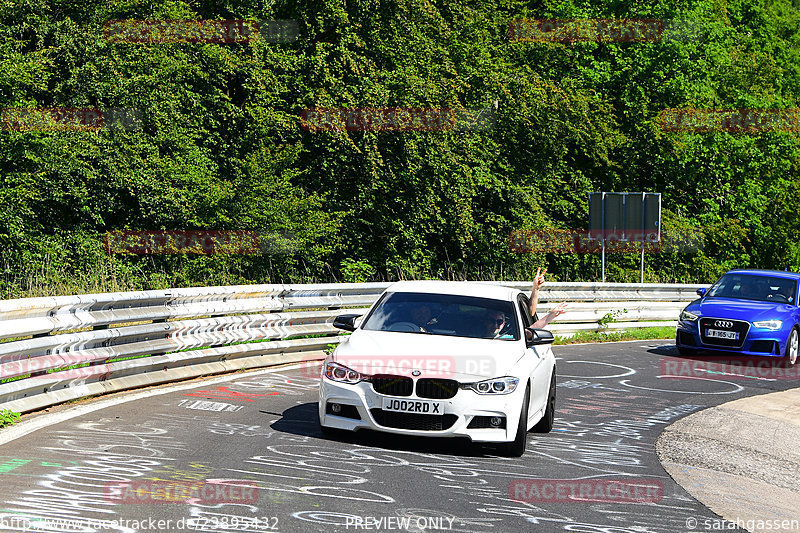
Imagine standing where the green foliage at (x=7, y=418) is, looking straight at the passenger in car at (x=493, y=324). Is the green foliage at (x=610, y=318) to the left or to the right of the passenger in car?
left

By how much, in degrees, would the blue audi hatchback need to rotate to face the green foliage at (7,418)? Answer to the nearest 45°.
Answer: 0° — it already faces it

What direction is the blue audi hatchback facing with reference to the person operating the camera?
facing the viewer and to the left of the viewer

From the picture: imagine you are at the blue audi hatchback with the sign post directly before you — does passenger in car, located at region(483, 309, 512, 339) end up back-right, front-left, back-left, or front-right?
back-left

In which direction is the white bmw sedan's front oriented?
toward the camera

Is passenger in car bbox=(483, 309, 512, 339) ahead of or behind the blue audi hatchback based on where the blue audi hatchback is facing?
ahead

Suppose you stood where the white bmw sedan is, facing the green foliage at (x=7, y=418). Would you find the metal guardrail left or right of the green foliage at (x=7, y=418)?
right

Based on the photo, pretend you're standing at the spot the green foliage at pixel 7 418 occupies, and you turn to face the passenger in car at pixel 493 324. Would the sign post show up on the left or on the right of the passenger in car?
left

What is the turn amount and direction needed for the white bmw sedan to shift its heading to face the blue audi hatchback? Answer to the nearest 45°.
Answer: approximately 135° to its left

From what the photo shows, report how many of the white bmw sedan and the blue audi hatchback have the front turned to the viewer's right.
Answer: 0

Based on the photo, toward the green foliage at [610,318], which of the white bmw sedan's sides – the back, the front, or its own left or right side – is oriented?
back

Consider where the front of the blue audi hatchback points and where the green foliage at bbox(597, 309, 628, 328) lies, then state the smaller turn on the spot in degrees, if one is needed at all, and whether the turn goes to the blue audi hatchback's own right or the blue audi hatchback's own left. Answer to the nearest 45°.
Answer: approximately 90° to the blue audi hatchback's own right

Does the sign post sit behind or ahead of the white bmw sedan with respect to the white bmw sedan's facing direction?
behind
